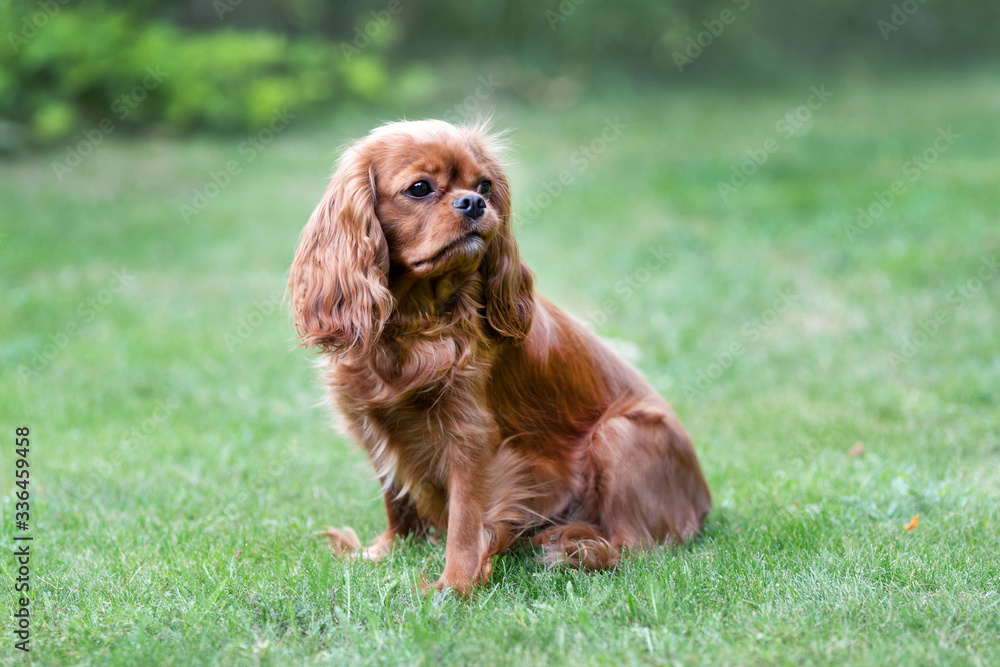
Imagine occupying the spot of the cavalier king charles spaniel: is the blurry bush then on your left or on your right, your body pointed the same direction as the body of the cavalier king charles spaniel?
on your right

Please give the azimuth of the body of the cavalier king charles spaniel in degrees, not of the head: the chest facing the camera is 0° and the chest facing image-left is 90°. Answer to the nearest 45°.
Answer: approximately 45°
